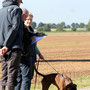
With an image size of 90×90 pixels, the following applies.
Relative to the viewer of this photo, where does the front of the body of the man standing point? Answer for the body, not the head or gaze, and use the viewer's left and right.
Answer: facing away from the viewer and to the right of the viewer

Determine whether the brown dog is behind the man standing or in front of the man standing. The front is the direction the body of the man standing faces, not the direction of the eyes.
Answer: in front
